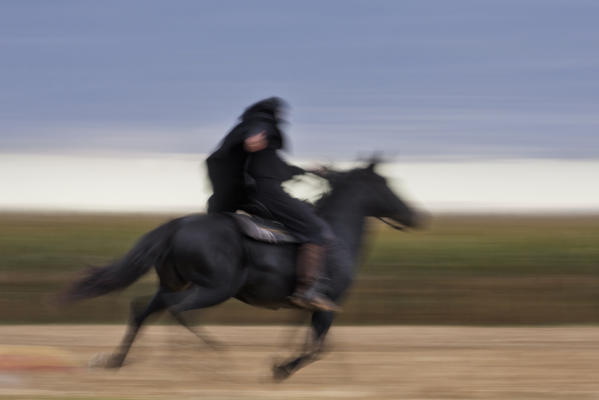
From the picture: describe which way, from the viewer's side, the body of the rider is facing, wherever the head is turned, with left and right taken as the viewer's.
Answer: facing to the right of the viewer

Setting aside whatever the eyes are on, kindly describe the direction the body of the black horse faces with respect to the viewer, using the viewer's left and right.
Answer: facing to the right of the viewer
